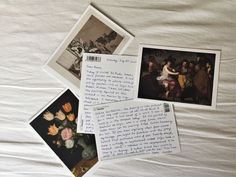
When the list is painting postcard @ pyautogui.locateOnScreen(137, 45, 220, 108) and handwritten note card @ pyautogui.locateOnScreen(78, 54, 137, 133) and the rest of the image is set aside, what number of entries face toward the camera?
2

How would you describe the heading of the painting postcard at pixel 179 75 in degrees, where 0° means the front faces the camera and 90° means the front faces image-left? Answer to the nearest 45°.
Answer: approximately 0°
